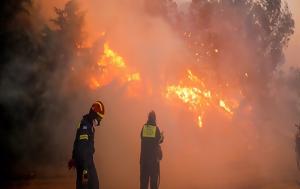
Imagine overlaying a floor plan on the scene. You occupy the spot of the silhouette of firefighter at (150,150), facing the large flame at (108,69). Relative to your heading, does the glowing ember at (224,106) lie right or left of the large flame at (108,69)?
right

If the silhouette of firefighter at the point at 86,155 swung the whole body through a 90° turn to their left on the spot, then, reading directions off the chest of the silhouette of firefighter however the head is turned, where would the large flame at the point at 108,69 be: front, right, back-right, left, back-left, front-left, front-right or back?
front

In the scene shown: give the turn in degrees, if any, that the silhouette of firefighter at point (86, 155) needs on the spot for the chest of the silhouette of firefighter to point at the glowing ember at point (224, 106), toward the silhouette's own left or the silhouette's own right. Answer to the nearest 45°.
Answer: approximately 45° to the silhouette's own left

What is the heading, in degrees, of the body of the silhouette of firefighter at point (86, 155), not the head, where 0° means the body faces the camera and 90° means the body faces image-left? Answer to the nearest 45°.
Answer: approximately 270°

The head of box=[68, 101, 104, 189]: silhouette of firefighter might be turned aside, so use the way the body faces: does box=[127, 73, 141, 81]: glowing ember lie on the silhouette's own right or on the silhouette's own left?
on the silhouette's own left
